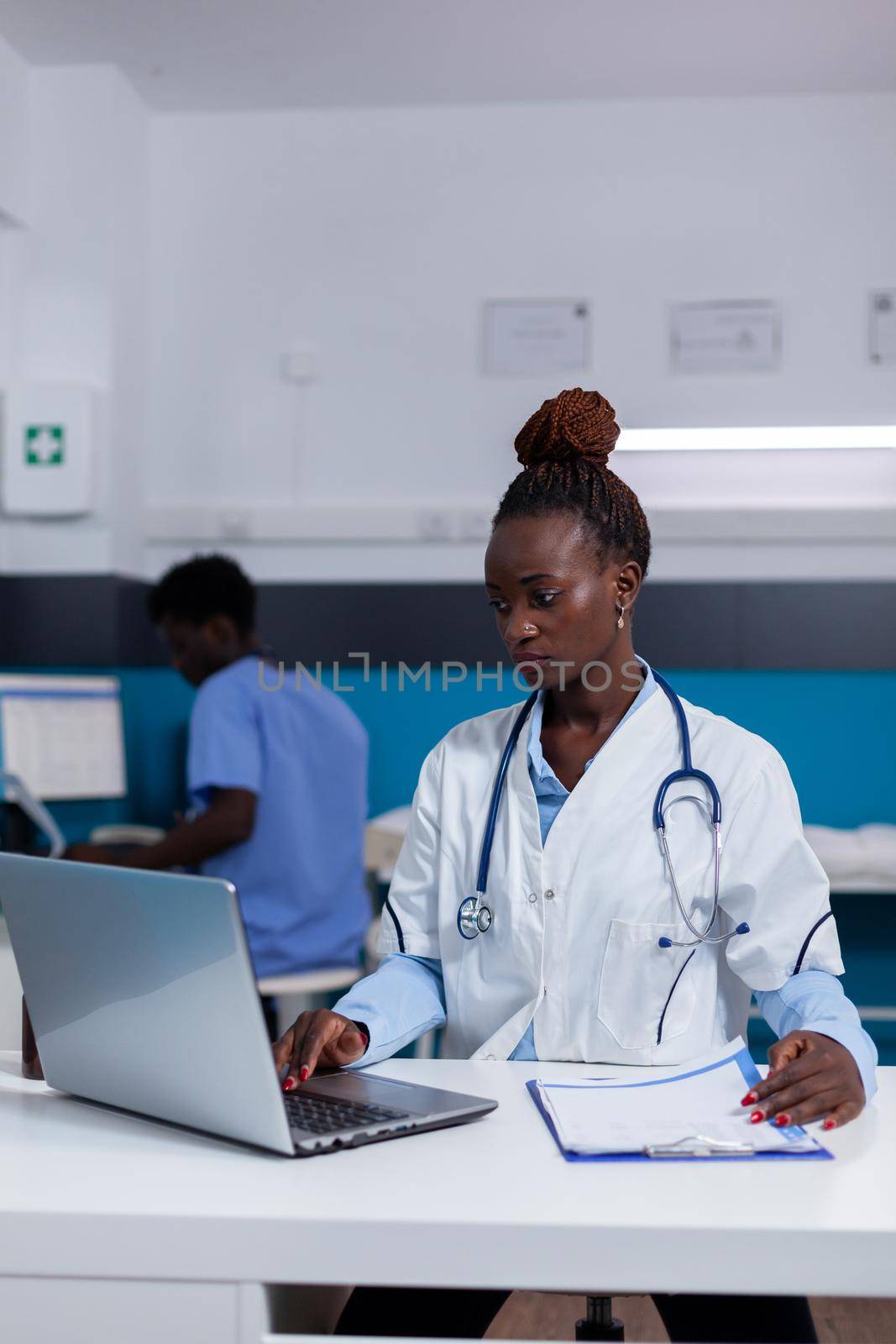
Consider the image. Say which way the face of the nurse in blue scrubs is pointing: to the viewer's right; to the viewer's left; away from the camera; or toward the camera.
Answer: to the viewer's left

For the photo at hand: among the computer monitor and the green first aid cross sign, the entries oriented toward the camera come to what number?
2

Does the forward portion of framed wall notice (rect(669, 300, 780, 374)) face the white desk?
yes

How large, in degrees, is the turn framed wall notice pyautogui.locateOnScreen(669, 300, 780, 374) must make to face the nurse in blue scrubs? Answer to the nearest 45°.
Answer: approximately 45° to its right

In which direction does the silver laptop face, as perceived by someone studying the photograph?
facing away from the viewer and to the right of the viewer

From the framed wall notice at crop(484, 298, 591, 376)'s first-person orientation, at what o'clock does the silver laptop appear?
The silver laptop is roughly at 12 o'clock from the framed wall notice.

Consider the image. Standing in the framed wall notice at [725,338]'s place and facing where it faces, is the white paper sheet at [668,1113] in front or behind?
in front

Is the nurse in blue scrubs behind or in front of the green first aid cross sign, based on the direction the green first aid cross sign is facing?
in front
